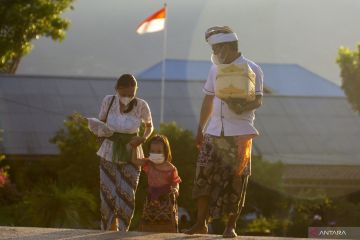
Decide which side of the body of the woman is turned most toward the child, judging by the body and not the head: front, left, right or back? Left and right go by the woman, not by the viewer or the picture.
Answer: left

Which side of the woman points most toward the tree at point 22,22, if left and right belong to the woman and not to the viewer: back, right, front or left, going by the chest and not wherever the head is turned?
back

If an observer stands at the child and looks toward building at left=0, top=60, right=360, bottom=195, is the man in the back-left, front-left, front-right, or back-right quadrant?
back-right

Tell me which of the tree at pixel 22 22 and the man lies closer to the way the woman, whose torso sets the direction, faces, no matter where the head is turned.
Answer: the man

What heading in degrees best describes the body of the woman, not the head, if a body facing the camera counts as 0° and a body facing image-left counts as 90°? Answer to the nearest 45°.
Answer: approximately 0°

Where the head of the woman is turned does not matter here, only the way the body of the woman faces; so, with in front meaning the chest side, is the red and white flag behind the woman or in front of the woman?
behind
